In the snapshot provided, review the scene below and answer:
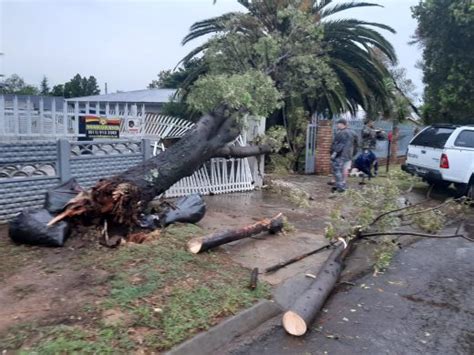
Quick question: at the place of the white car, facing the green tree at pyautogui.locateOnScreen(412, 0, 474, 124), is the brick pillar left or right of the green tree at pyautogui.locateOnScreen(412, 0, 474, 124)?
left

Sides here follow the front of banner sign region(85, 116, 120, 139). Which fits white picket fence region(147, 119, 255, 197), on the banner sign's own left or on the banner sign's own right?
on the banner sign's own left

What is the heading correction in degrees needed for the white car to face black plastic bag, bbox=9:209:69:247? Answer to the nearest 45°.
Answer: approximately 180°

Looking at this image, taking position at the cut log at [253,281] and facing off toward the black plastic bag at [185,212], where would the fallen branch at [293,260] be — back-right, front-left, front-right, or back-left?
front-right

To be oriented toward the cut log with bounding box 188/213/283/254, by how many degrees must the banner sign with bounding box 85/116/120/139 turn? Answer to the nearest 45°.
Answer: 0° — it already faces it

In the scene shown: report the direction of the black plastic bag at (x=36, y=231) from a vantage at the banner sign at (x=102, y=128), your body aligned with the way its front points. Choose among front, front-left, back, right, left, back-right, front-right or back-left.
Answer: front

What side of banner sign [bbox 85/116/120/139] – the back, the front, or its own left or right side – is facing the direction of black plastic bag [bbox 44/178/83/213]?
front

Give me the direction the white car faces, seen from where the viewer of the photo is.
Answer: facing away from the viewer and to the right of the viewer

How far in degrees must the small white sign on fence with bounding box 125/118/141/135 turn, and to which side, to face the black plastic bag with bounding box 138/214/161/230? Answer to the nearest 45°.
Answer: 0° — it already faces it

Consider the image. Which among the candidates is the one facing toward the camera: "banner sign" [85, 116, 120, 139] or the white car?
the banner sign

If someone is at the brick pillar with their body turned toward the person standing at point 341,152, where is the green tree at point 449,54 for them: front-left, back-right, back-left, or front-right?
back-left

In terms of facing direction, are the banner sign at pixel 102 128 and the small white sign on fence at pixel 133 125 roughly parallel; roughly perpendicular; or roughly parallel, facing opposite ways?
roughly parallel

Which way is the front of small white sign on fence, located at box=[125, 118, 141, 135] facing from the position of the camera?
facing the viewer

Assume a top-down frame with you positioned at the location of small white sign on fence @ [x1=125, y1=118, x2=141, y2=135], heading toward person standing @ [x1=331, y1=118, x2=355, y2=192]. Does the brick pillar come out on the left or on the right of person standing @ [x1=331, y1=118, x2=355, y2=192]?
left

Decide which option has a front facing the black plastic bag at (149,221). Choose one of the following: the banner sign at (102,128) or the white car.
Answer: the banner sign

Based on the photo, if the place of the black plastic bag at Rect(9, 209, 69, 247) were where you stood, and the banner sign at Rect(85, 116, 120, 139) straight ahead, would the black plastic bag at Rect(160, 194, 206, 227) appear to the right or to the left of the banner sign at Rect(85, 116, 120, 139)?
right
